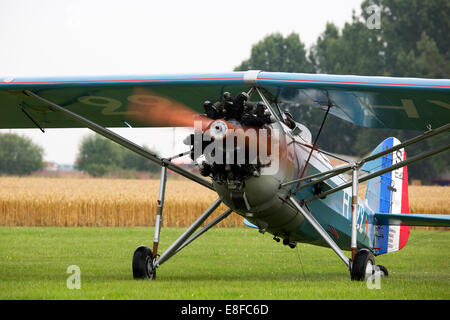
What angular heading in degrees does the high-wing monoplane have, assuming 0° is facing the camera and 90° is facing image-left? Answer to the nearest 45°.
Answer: approximately 45°
